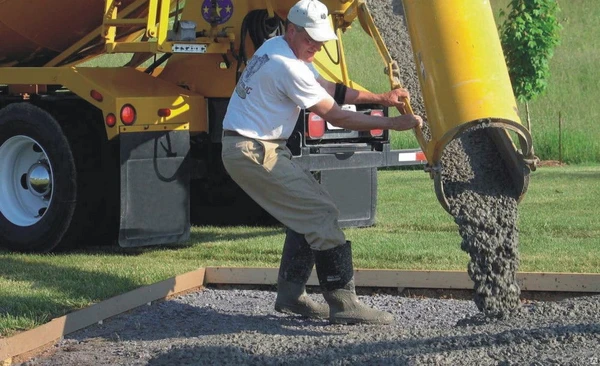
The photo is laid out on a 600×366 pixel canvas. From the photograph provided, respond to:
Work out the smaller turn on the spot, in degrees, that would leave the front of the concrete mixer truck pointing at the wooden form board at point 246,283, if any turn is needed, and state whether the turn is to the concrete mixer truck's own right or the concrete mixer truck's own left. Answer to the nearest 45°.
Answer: approximately 180°

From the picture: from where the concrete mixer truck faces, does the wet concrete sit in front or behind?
behind

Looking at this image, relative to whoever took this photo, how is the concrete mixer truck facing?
facing away from the viewer and to the left of the viewer

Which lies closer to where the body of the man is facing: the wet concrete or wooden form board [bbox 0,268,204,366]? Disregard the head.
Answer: the wet concrete

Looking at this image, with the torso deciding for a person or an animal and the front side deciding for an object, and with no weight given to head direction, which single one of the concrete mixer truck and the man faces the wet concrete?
the man

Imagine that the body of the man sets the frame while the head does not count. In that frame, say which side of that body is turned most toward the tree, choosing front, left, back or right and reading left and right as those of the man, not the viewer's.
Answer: left

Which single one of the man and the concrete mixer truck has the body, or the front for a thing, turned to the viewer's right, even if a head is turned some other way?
the man

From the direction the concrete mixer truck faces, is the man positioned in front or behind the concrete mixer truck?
behind

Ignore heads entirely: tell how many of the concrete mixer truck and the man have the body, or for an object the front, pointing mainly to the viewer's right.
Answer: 1

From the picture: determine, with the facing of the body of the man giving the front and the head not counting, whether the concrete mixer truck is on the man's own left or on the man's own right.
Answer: on the man's own left

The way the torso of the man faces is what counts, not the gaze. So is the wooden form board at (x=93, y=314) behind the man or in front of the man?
behind

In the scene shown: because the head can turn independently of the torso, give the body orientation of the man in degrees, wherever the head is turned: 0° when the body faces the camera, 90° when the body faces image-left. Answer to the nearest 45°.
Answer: approximately 270°
